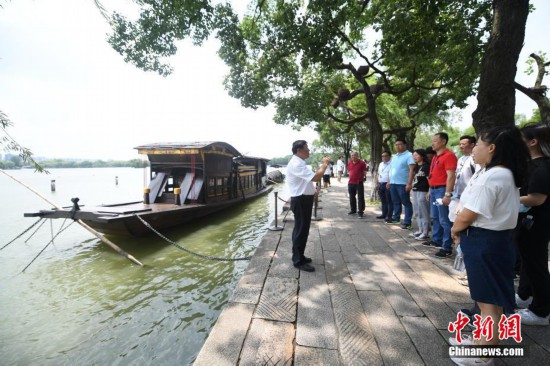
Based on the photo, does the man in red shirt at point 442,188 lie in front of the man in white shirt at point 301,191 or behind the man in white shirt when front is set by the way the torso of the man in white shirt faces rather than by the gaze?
in front

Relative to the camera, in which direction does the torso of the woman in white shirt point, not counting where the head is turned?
to the viewer's left

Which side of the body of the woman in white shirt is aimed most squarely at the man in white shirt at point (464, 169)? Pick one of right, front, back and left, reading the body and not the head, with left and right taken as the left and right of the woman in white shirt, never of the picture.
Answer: right

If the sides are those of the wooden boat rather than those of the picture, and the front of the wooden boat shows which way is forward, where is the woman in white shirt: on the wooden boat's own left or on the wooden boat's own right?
on the wooden boat's own left

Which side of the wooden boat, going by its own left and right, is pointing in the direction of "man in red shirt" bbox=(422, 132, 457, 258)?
left

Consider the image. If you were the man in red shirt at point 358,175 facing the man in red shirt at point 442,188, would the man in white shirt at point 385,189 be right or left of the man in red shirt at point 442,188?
left

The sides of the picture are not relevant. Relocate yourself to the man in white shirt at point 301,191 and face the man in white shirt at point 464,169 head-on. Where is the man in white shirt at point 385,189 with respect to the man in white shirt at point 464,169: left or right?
left

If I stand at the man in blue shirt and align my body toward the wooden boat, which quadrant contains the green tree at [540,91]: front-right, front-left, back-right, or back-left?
back-right

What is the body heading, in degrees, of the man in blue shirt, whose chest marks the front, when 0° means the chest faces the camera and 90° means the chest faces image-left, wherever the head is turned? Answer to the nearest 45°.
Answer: approximately 45°

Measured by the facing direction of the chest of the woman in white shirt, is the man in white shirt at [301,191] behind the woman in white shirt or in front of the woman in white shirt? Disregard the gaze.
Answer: in front

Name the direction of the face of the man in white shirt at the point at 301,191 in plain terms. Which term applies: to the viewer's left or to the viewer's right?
to the viewer's right

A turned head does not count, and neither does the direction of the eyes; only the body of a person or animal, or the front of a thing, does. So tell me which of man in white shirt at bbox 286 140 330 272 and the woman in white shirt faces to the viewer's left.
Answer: the woman in white shirt

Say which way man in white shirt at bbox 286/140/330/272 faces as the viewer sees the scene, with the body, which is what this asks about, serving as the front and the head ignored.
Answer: to the viewer's right

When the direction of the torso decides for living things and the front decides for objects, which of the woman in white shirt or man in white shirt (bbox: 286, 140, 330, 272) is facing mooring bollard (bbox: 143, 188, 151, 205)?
the woman in white shirt

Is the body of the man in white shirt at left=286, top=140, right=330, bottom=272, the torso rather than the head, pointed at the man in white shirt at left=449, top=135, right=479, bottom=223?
yes
